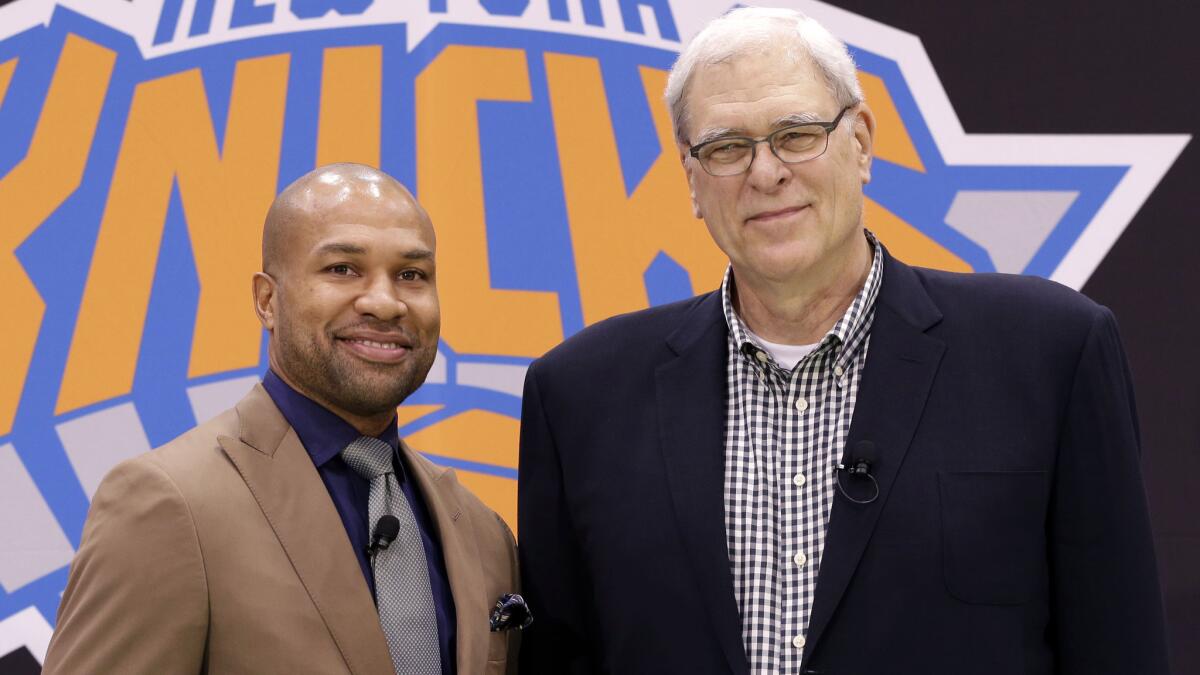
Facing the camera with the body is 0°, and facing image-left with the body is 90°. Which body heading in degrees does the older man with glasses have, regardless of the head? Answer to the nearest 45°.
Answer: approximately 0°

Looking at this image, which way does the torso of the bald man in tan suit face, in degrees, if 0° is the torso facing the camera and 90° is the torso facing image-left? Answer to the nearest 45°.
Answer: approximately 315°

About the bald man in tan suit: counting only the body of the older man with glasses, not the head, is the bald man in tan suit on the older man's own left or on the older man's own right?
on the older man's own right

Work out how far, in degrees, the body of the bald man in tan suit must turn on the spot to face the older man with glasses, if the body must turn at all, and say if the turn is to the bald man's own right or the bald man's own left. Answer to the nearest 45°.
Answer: approximately 45° to the bald man's own left
